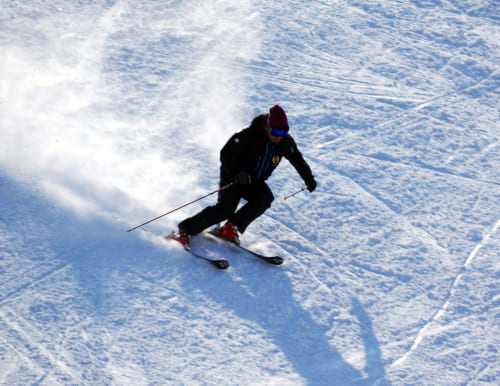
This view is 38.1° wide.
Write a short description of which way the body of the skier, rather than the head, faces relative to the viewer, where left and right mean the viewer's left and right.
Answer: facing the viewer and to the right of the viewer

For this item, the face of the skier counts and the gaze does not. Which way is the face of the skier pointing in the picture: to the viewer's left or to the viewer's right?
to the viewer's right
